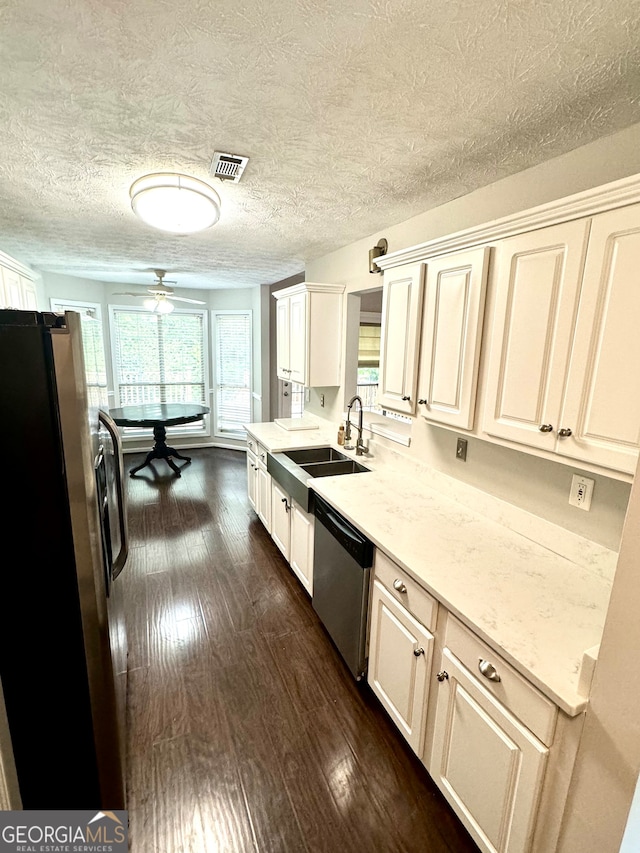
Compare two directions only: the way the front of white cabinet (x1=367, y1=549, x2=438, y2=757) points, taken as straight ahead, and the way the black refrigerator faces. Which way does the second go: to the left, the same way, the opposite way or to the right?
the opposite way

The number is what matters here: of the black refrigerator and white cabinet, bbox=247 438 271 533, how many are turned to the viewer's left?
1

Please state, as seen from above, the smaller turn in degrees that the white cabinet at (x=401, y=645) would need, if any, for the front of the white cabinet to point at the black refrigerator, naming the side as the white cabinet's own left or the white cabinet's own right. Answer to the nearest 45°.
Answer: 0° — it already faces it

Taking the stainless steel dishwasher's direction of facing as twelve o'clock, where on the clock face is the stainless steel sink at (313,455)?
The stainless steel sink is roughly at 4 o'clock from the stainless steel dishwasher.

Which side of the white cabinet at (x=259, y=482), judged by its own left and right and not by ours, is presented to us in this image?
left

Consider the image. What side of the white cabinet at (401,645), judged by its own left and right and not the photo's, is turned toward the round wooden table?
right

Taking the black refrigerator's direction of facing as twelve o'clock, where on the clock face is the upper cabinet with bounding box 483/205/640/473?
The upper cabinet is roughly at 1 o'clock from the black refrigerator.

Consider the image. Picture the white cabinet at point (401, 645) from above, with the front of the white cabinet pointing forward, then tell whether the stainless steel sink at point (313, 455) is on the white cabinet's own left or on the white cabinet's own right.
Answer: on the white cabinet's own right

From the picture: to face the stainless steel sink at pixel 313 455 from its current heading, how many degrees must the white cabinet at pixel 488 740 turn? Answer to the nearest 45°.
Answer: approximately 90° to its right

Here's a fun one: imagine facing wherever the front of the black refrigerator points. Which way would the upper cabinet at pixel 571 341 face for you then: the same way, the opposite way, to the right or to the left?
the opposite way

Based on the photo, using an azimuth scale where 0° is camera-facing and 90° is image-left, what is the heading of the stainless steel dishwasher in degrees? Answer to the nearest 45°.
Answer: approximately 45°

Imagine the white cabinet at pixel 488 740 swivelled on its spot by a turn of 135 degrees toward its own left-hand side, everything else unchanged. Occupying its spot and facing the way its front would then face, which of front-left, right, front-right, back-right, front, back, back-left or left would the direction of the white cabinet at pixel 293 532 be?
back-left
